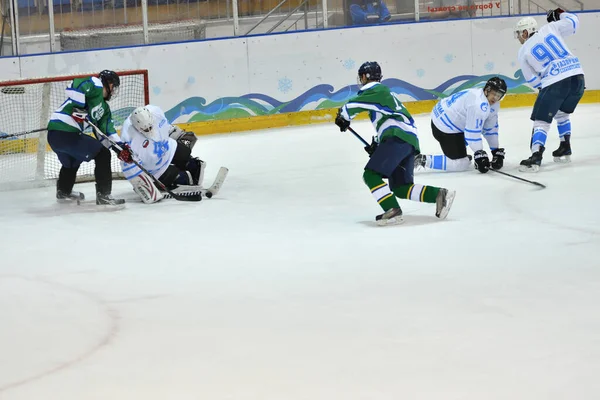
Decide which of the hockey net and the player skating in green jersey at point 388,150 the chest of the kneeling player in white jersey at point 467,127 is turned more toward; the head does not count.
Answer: the player skating in green jersey

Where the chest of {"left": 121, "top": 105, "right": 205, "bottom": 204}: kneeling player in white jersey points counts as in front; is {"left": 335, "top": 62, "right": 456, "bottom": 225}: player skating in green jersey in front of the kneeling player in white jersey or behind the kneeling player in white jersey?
in front

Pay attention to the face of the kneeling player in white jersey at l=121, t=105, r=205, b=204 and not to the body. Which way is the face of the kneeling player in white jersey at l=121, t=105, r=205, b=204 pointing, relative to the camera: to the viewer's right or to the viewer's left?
to the viewer's right

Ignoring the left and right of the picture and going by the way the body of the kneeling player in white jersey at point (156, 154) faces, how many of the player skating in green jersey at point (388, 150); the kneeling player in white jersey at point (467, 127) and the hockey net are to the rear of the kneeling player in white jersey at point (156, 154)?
1

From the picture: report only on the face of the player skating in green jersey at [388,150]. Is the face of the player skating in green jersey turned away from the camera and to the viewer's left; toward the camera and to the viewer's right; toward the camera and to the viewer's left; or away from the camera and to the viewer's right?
away from the camera and to the viewer's left

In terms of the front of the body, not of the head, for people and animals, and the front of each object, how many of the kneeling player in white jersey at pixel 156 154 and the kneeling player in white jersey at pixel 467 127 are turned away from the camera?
0

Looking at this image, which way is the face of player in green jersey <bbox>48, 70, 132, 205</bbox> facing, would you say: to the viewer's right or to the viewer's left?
to the viewer's right

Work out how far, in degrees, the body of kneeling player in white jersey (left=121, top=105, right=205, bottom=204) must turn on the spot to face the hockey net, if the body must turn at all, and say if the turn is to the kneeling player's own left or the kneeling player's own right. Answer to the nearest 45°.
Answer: approximately 180°
